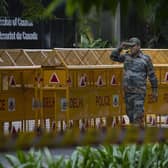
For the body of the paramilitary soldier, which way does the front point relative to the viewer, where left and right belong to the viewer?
facing the viewer and to the left of the viewer

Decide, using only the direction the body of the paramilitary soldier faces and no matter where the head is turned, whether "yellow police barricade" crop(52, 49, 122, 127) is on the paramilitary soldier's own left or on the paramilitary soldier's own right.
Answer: on the paramilitary soldier's own right

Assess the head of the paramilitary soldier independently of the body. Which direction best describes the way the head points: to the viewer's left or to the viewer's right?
to the viewer's left

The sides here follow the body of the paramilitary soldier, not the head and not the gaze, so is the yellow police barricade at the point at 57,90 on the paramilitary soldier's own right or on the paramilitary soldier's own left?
on the paramilitary soldier's own right

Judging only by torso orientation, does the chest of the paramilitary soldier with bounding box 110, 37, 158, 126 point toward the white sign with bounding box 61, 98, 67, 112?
no
